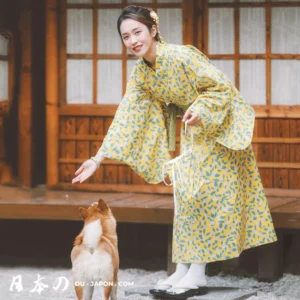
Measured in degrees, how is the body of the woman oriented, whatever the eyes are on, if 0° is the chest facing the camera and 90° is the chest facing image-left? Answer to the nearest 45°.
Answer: approximately 45°

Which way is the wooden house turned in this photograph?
toward the camera

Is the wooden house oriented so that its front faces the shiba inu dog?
yes

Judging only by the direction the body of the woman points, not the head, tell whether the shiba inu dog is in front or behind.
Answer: in front

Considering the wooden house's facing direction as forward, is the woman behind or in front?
in front

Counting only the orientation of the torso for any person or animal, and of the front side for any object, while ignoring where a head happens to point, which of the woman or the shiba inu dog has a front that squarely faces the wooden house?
the shiba inu dog

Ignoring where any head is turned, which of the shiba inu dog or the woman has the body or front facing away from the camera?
the shiba inu dog

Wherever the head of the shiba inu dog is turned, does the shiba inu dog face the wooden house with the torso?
yes

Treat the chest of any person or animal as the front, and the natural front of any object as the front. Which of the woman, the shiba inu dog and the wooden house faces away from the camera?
the shiba inu dog

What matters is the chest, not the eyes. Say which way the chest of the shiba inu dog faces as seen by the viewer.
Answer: away from the camera

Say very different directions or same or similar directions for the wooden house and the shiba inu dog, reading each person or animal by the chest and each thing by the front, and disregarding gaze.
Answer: very different directions

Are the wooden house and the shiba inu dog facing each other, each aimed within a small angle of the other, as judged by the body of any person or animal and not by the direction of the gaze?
yes
